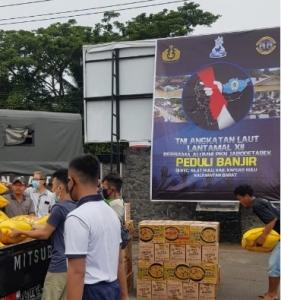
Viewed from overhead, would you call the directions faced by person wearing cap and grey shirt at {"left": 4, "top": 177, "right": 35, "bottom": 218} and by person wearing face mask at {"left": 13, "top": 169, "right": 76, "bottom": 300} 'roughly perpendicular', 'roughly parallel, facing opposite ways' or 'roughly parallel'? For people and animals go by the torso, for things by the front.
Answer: roughly perpendicular

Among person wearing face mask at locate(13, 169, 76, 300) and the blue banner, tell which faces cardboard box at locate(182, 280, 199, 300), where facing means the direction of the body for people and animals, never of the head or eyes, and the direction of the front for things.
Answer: the blue banner

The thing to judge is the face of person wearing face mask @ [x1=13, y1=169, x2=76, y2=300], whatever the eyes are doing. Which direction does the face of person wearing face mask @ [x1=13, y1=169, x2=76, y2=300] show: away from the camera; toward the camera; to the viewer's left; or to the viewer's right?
to the viewer's left

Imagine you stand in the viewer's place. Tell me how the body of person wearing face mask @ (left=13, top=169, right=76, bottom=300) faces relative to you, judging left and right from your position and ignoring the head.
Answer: facing to the left of the viewer

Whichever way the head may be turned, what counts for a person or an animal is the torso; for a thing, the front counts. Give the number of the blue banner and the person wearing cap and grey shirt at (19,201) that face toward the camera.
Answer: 2

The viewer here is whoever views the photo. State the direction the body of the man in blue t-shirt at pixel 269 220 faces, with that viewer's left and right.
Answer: facing to the left of the viewer

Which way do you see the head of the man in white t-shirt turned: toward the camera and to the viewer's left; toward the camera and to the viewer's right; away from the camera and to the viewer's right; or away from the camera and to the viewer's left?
away from the camera and to the viewer's left

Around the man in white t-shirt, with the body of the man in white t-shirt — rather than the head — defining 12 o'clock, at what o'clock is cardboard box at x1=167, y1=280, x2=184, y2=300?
The cardboard box is roughly at 2 o'clock from the man in white t-shirt.

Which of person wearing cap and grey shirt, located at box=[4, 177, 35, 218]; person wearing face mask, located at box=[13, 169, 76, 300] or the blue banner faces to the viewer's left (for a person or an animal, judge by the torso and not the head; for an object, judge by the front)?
person wearing face mask, located at box=[13, 169, 76, 300]

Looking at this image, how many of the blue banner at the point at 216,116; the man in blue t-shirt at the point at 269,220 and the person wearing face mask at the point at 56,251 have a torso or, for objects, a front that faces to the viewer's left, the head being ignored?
2

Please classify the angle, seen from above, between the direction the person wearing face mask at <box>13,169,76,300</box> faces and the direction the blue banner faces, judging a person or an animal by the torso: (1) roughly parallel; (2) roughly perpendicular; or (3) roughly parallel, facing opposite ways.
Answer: roughly perpendicular

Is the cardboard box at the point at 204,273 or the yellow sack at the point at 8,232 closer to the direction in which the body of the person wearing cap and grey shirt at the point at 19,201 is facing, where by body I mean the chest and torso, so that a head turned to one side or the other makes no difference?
the yellow sack

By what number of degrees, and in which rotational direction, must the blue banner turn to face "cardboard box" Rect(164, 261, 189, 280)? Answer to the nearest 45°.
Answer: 0° — it already faces it
